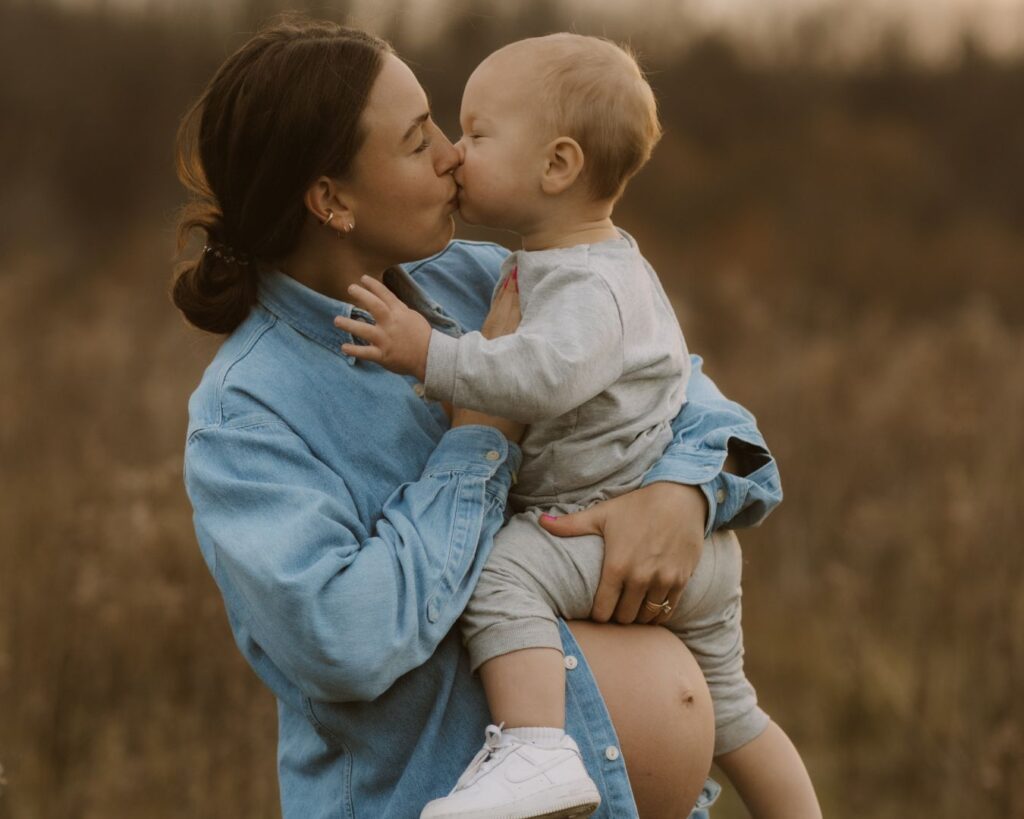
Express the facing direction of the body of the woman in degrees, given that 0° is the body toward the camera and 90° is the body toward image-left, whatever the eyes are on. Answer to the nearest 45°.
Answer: approximately 270°

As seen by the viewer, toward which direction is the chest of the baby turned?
to the viewer's left

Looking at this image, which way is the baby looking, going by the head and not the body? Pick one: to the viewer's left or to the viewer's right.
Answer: to the viewer's left

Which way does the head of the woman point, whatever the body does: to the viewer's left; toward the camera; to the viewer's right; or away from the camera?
to the viewer's right
